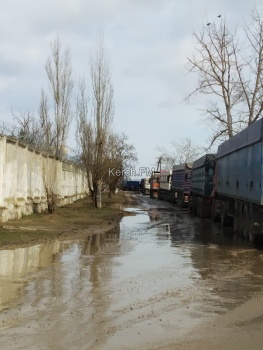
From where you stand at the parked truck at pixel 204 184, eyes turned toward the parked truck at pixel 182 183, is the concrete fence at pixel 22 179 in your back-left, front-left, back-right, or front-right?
back-left

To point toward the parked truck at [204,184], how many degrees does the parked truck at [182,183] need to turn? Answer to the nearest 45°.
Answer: approximately 180°

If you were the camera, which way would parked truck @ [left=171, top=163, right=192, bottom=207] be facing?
facing away from the viewer

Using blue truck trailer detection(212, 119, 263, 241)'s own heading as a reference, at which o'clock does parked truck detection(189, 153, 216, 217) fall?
The parked truck is roughly at 1 o'clock from the blue truck trailer.

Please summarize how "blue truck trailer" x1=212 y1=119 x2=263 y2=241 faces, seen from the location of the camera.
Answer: facing away from the viewer and to the left of the viewer

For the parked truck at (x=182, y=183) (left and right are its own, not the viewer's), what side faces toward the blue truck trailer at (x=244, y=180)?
back
